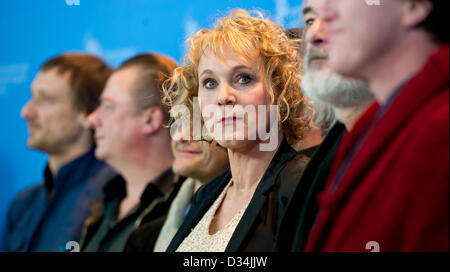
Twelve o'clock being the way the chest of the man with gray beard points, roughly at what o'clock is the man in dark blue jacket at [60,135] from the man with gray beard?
The man in dark blue jacket is roughly at 3 o'clock from the man with gray beard.

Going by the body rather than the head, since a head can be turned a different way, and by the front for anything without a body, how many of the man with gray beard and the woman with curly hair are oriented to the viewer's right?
0

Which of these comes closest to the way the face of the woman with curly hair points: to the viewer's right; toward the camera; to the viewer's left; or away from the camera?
toward the camera

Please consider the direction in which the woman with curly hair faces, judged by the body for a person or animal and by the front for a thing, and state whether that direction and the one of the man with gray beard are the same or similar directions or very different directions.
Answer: same or similar directions

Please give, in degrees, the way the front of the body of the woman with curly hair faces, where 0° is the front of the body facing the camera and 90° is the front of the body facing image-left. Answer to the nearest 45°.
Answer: approximately 45°

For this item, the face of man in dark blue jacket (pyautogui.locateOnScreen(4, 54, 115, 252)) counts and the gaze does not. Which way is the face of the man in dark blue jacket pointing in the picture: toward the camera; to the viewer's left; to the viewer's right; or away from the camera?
to the viewer's left

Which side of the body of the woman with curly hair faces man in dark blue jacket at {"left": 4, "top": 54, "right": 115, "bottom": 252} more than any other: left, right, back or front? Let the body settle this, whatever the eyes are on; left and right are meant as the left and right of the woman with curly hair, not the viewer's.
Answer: right
